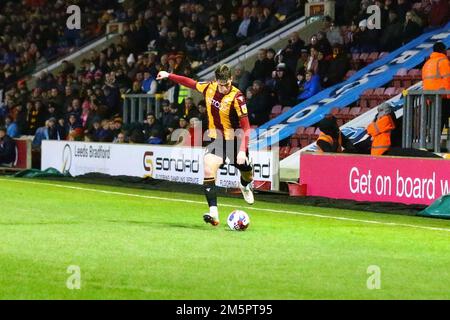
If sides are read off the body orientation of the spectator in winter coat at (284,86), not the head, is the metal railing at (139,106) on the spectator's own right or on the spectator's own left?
on the spectator's own right

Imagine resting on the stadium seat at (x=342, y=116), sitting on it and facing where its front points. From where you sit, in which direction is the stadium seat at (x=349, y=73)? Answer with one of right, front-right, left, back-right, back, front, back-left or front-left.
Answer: back-right
